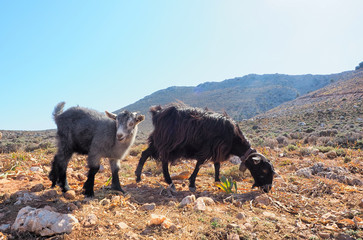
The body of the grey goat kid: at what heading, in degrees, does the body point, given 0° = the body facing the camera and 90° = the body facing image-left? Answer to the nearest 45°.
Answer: approximately 315°

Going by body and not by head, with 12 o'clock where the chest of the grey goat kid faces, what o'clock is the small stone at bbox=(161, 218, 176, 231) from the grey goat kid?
The small stone is roughly at 1 o'clock from the grey goat kid.

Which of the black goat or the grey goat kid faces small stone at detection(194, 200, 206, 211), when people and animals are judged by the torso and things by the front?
the grey goat kid

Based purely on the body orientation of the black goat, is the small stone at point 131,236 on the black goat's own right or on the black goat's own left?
on the black goat's own right

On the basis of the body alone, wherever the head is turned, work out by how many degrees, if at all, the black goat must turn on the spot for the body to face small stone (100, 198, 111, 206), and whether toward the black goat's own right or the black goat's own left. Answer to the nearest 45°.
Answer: approximately 135° to the black goat's own right

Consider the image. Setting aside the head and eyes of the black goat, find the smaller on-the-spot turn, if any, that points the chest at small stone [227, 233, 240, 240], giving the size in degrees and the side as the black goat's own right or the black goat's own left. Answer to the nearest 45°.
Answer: approximately 90° to the black goat's own right

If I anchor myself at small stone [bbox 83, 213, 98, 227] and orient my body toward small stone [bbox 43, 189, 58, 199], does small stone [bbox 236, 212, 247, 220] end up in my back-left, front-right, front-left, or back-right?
back-right

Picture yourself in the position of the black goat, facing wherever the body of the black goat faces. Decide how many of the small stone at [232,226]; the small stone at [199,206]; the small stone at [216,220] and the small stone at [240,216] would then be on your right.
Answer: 4

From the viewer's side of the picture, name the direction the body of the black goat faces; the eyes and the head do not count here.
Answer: to the viewer's right

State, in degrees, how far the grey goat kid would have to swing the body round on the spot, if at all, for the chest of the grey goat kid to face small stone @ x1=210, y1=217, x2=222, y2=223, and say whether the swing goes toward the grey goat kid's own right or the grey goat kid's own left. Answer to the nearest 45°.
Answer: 0° — it already faces it

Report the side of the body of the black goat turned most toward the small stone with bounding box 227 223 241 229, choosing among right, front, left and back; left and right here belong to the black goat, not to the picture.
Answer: right
